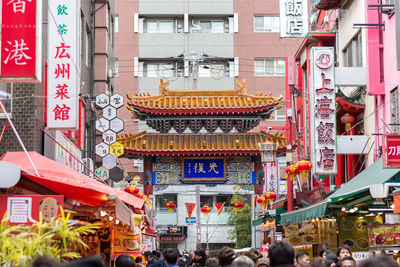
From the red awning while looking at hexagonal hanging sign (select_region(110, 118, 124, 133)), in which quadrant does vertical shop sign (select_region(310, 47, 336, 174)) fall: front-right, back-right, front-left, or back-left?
front-right

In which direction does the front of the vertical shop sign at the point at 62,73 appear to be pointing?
toward the camera

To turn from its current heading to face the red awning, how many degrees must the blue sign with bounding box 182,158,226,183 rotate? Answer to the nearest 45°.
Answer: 0° — it already faces it

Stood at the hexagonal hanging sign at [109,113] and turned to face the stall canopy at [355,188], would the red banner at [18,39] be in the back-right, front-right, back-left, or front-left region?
front-right

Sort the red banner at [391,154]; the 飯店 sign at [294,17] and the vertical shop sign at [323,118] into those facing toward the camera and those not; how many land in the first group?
3

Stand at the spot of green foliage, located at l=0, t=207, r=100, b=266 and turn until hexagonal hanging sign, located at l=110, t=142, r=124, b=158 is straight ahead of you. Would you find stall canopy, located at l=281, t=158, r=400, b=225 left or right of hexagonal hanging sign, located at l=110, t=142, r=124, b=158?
right

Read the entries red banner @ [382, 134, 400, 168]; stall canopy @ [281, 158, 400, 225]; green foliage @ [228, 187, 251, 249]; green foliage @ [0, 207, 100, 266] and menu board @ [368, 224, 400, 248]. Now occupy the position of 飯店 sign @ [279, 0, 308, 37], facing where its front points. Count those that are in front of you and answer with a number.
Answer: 4

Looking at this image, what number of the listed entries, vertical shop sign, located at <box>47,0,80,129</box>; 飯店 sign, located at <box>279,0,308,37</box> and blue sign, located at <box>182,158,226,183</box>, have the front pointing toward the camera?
3

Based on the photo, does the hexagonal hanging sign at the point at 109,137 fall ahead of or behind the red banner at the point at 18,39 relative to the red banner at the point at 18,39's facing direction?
behind

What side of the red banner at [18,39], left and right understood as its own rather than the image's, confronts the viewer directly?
front
